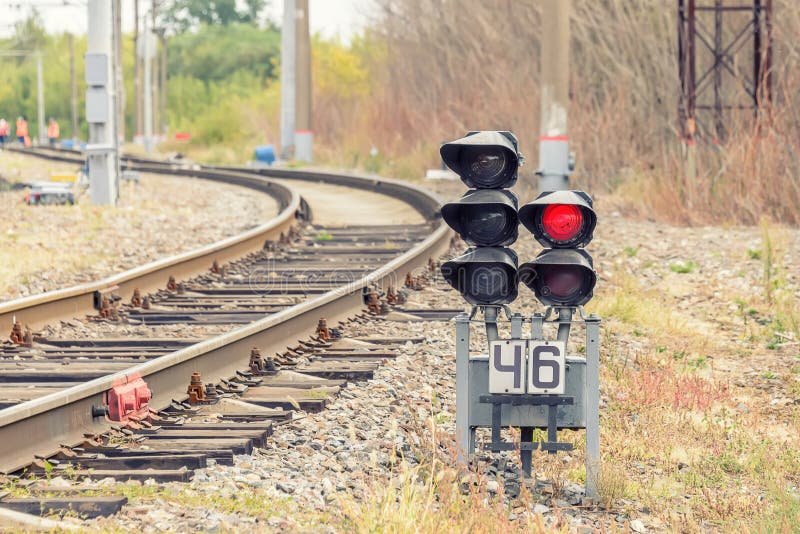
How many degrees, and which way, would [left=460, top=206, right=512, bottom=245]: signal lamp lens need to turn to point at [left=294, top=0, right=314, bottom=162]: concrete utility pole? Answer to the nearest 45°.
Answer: approximately 180°

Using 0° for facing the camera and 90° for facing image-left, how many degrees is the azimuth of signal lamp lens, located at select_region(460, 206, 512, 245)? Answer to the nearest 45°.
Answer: approximately 0°

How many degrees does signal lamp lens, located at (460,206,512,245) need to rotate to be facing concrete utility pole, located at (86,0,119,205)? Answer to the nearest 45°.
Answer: approximately 135° to its right

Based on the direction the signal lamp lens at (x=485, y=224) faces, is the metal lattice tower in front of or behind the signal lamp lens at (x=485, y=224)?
behind

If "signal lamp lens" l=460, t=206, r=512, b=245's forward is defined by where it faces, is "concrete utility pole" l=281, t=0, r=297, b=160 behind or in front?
behind

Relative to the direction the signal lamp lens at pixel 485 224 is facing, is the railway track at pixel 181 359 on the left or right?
on its right

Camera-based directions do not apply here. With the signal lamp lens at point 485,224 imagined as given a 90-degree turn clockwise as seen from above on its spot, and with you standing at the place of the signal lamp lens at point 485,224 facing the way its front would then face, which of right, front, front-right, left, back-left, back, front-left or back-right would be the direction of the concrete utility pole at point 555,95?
right
